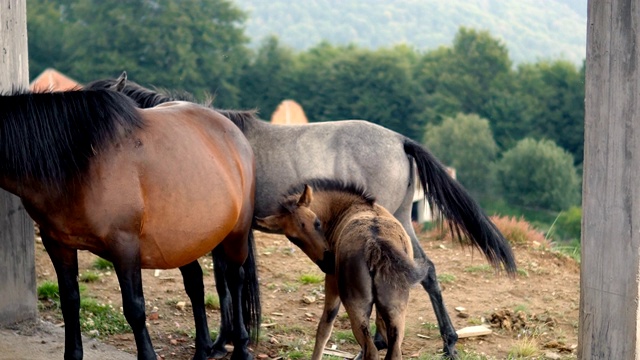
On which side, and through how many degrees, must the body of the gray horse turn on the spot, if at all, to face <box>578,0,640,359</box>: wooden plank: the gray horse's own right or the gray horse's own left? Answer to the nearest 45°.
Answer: approximately 135° to the gray horse's own left

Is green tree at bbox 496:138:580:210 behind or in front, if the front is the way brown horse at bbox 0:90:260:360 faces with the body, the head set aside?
behind

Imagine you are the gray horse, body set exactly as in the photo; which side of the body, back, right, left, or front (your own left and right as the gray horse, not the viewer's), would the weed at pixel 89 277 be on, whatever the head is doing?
front

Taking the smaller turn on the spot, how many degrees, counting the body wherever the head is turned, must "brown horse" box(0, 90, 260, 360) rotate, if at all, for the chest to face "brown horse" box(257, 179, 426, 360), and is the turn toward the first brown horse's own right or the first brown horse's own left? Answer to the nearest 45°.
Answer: approximately 135° to the first brown horse's own left

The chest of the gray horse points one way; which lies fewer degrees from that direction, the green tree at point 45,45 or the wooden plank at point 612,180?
the green tree

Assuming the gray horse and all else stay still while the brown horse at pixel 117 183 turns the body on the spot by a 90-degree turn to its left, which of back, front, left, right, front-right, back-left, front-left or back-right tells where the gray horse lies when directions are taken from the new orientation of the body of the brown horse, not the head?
left

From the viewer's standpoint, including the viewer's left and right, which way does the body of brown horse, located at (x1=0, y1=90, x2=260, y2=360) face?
facing the viewer and to the left of the viewer

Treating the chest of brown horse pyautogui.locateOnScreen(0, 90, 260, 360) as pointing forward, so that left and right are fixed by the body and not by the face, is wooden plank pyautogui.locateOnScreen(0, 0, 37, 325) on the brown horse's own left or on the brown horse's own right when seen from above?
on the brown horse's own right

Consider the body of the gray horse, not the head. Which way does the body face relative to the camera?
to the viewer's left
